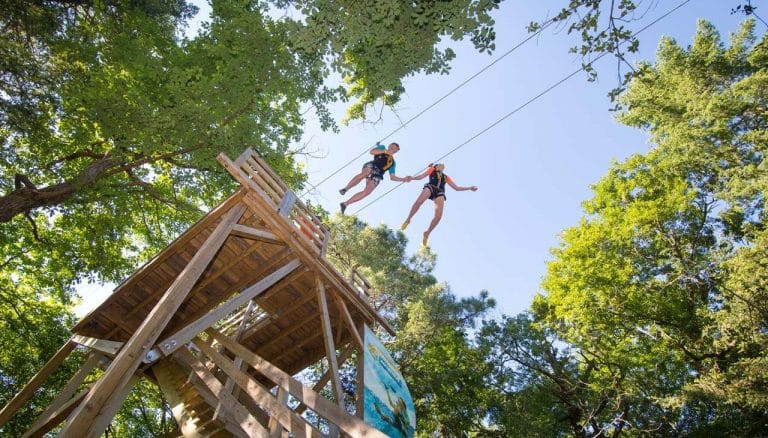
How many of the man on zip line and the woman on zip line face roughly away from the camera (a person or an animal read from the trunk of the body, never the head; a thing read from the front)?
0
